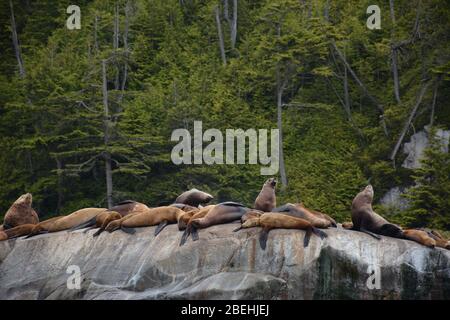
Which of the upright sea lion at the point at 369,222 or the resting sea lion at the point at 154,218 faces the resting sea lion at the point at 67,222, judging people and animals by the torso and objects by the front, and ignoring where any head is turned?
the upright sea lion

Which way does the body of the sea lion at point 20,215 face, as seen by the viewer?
to the viewer's right

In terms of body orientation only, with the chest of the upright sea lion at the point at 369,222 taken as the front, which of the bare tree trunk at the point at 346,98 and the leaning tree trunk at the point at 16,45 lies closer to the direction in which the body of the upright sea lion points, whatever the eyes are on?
the leaning tree trunk

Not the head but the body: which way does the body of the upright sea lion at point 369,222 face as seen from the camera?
to the viewer's left

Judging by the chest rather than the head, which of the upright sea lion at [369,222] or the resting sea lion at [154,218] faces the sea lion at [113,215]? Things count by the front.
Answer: the upright sea lion

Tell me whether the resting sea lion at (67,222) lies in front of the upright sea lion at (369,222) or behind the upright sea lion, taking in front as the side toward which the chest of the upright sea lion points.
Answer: in front

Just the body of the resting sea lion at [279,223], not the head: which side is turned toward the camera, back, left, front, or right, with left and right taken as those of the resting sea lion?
left
